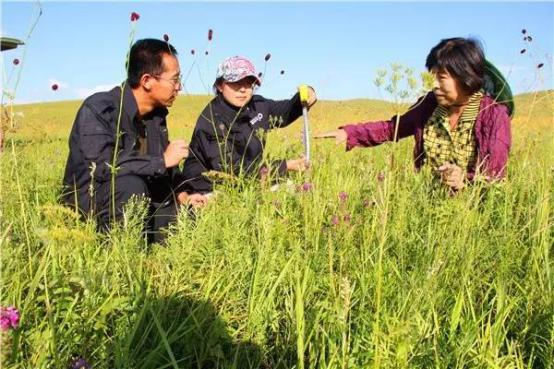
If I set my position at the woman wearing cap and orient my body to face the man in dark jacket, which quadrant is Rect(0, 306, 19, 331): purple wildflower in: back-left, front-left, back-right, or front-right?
front-left

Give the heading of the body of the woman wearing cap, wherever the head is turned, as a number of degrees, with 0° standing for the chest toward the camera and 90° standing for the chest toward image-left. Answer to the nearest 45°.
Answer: approximately 315°

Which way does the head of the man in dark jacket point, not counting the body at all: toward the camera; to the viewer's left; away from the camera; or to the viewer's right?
to the viewer's right

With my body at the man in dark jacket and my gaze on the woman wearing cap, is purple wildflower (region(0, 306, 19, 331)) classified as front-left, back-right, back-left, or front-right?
back-right

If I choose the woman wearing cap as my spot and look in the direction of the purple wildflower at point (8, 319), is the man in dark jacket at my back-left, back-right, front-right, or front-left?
front-right

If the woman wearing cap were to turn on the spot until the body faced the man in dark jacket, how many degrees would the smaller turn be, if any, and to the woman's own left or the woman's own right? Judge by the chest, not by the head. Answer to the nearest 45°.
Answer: approximately 90° to the woman's own right

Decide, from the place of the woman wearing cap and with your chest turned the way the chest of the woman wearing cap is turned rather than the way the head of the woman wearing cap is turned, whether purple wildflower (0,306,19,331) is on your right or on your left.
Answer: on your right
